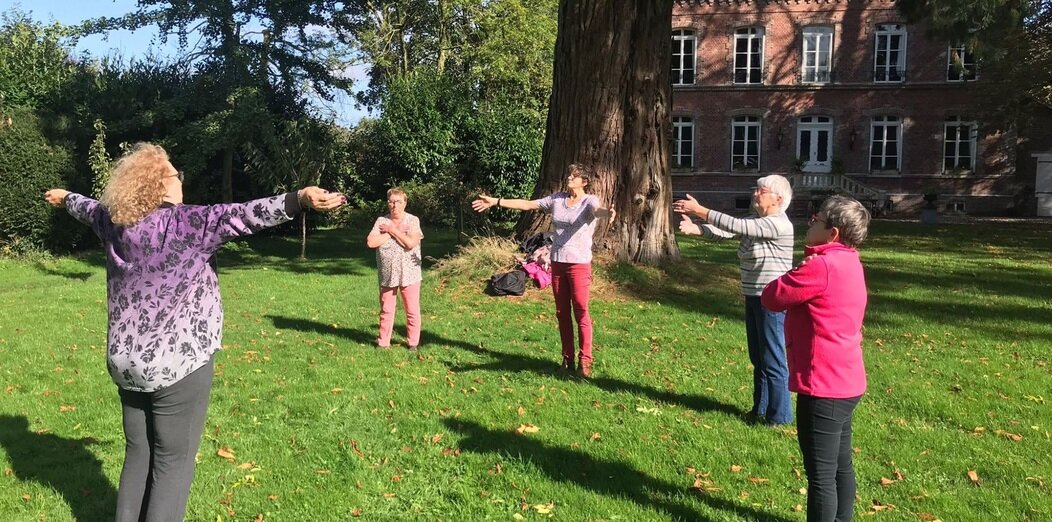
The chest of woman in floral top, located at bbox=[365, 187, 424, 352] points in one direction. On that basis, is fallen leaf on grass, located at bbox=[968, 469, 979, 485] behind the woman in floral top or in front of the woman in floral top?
in front

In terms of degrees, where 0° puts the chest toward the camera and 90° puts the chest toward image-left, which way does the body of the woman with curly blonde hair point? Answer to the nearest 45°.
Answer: approximately 225°

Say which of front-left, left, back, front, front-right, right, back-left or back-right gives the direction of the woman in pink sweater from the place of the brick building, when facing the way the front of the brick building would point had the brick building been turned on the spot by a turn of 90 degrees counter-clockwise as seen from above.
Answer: right

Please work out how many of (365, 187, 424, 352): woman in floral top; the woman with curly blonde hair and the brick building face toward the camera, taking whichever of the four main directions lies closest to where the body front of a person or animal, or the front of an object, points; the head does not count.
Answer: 2

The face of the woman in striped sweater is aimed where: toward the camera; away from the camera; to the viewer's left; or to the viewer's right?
to the viewer's left

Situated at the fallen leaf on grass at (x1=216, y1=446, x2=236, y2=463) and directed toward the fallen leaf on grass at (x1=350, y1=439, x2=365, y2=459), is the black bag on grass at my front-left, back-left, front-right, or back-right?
front-left

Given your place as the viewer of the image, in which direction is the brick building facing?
facing the viewer

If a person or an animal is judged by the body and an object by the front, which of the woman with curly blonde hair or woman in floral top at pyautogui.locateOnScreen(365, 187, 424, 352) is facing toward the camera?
the woman in floral top

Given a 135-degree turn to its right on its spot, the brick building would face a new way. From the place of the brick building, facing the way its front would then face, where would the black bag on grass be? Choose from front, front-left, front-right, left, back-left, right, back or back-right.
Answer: back-left

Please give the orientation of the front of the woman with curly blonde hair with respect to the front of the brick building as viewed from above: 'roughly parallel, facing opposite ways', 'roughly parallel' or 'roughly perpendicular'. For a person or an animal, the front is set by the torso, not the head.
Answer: roughly parallel, facing opposite ways

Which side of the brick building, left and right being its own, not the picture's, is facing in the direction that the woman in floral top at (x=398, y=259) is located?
front

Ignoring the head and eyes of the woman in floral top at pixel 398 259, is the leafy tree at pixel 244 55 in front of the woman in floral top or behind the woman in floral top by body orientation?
behind

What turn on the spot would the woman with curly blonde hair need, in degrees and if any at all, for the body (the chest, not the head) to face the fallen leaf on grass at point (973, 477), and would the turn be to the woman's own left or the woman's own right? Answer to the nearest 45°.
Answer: approximately 45° to the woman's own right

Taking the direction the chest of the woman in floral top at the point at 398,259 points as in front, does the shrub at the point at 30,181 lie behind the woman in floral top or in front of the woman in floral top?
behind

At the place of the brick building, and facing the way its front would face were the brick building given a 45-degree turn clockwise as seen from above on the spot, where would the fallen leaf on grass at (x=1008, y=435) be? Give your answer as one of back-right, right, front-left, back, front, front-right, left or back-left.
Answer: front-left

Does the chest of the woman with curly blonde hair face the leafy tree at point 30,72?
no

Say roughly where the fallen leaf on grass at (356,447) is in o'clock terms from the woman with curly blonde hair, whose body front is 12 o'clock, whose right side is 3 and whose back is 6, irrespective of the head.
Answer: The fallen leaf on grass is roughly at 12 o'clock from the woman with curly blonde hair.

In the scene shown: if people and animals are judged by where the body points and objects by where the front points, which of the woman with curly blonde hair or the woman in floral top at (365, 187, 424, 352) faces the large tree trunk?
the woman with curly blonde hair

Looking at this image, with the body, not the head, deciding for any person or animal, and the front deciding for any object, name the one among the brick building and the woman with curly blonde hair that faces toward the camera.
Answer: the brick building

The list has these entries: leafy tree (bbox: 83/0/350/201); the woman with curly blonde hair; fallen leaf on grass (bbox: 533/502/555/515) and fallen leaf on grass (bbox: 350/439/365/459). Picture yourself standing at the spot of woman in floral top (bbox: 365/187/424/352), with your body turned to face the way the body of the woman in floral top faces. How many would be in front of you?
3

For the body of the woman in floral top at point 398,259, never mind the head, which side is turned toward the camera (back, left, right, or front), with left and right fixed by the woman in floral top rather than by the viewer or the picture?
front

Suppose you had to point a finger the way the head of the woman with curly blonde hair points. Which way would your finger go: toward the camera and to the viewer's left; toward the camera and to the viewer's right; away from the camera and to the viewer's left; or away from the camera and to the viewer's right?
away from the camera and to the viewer's right
